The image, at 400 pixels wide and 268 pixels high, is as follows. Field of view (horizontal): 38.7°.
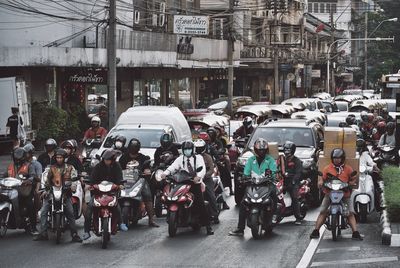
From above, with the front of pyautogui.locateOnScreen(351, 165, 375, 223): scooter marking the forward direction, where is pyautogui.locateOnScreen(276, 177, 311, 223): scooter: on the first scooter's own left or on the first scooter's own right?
on the first scooter's own right

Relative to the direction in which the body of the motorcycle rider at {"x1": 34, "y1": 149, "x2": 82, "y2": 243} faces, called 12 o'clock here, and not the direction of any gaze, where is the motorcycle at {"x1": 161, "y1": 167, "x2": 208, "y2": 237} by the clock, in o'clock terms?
The motorcycle is roughly at 9 o'clock from the motorcycle rider.

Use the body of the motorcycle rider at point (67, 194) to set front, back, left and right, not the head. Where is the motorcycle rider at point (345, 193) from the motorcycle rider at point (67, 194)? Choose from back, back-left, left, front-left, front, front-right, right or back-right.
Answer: left

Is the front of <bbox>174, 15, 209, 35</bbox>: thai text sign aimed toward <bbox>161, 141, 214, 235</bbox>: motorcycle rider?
yes

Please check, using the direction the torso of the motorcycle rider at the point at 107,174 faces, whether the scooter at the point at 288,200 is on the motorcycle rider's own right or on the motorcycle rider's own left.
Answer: on the motorcycle rider's own left

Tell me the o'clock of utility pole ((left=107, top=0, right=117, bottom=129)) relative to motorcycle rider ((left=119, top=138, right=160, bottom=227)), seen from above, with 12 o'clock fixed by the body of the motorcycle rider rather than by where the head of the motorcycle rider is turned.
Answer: The utility pole is roughly at 6 o'clock from the motorcycle rider.

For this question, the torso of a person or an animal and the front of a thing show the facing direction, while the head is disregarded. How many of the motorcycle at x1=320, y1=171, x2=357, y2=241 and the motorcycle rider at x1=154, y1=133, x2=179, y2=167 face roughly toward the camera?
2

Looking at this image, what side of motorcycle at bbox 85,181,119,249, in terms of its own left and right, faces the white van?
back
